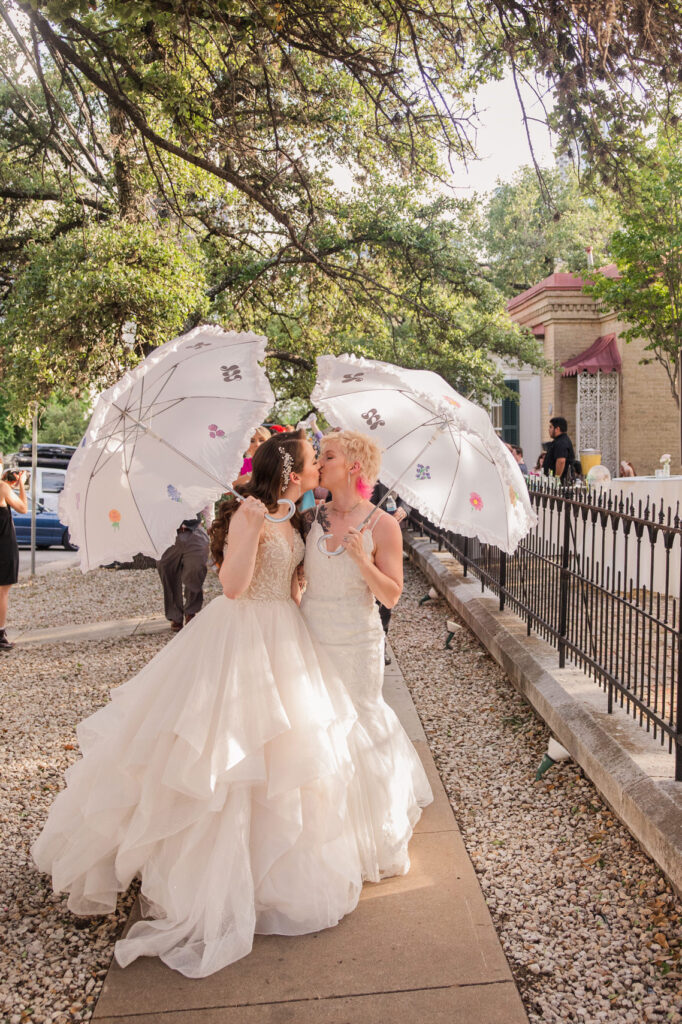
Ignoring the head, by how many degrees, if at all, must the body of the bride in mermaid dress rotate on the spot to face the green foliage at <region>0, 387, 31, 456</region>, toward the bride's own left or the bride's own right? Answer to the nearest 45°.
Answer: approximately 90° to the bride's own right

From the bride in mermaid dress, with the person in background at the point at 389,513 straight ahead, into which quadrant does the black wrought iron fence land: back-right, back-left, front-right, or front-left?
front-right

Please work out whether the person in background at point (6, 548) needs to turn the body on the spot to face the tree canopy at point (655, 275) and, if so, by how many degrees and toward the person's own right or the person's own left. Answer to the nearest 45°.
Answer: approximately 45° to the person's own left

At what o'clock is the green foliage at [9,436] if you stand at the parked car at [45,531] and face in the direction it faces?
The green foliage is roughly at 9 o'clock from the parked car.

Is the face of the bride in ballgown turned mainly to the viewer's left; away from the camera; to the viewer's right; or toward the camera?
to the viewer's right

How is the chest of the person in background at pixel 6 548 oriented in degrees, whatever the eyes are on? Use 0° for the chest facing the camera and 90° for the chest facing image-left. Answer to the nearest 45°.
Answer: approximately 270°

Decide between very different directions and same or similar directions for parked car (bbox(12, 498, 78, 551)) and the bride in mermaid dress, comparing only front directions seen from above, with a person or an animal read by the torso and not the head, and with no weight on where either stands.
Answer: very different directions

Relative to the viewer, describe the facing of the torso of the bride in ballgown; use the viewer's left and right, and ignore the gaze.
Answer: facing the viewer and to the right of the viewer

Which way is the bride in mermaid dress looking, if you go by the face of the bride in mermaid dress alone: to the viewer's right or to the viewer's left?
to the viewer's left

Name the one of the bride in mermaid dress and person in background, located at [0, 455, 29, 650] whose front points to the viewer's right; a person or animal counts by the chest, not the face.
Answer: the person in background

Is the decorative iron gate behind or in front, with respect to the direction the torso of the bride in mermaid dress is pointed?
behind

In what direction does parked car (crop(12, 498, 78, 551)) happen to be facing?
to the viewer's right

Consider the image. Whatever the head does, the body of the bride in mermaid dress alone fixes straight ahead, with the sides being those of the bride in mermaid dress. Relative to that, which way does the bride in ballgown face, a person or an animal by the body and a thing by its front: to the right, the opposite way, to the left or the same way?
to the left
